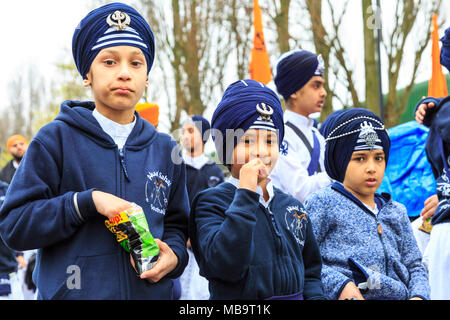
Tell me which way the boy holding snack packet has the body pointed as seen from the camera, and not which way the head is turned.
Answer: toward the camera

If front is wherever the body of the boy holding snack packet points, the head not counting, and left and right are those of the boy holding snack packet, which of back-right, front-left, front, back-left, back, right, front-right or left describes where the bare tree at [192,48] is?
back

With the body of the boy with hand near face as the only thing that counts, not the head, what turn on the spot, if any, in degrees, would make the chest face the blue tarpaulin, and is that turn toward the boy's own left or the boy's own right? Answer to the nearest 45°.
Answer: approximately 90° to the boy's own left

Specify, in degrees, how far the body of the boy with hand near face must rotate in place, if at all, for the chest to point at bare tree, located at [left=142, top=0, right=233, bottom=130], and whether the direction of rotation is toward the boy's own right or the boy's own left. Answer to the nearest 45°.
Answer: approximately 135° to the boy's own left

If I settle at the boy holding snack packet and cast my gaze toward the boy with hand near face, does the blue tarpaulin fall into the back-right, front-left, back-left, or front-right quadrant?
front-left

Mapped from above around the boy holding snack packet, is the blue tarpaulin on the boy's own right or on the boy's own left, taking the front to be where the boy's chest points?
on the boy's own left

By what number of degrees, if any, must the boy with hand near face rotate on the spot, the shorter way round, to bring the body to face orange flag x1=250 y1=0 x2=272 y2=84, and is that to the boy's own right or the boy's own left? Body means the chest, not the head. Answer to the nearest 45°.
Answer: approximately 135° to the boy's own left

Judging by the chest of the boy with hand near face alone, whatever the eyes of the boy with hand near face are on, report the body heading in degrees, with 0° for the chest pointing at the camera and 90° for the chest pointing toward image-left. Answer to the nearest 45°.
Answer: approximately 315°

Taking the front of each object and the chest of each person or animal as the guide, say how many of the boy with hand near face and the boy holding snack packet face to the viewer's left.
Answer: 0

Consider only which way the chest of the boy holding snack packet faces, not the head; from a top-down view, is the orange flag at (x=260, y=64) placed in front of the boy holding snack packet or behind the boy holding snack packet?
behind

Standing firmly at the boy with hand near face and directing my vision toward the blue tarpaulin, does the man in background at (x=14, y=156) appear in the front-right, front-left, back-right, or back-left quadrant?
front-left
